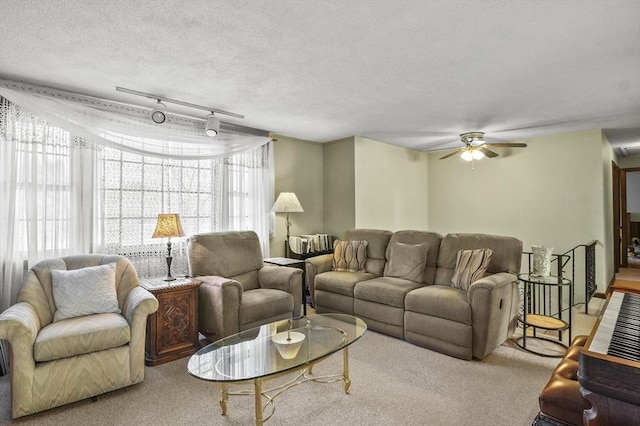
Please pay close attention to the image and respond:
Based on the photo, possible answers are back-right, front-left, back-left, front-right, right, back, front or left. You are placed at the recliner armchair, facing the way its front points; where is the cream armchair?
right

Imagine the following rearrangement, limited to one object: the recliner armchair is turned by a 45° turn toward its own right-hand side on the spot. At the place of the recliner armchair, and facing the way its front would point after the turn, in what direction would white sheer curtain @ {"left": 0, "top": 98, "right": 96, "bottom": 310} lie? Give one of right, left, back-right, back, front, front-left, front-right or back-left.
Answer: right

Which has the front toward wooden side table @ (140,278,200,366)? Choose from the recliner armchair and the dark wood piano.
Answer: the dark wood piano

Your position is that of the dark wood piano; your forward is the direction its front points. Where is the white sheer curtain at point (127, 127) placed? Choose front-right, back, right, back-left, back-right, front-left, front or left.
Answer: front

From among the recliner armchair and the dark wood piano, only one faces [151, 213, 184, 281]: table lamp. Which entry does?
the dark wood piano

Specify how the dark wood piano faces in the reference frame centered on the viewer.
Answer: facing to the left of the viewer

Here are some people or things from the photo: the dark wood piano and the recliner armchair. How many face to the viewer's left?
1

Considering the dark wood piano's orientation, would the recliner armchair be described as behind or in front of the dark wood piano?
in front

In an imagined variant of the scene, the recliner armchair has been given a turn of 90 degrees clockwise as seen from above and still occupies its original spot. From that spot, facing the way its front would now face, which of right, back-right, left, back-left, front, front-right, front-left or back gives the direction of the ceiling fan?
back-left

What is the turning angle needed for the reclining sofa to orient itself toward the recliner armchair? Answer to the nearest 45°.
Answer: approximately 45° to its right

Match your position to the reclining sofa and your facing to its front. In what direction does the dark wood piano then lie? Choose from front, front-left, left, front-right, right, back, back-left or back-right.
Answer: front-left

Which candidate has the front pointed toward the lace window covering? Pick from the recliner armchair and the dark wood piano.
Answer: the dark wood piano

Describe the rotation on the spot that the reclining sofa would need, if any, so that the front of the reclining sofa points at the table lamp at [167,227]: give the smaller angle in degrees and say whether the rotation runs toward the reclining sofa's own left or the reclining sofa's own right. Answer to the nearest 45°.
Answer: approximately 45° to the reclining sofa's own right

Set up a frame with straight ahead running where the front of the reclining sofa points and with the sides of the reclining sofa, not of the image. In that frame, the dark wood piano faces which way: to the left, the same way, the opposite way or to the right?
to the right

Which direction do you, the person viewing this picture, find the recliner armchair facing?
facing the viewer and to the right of the viewer
